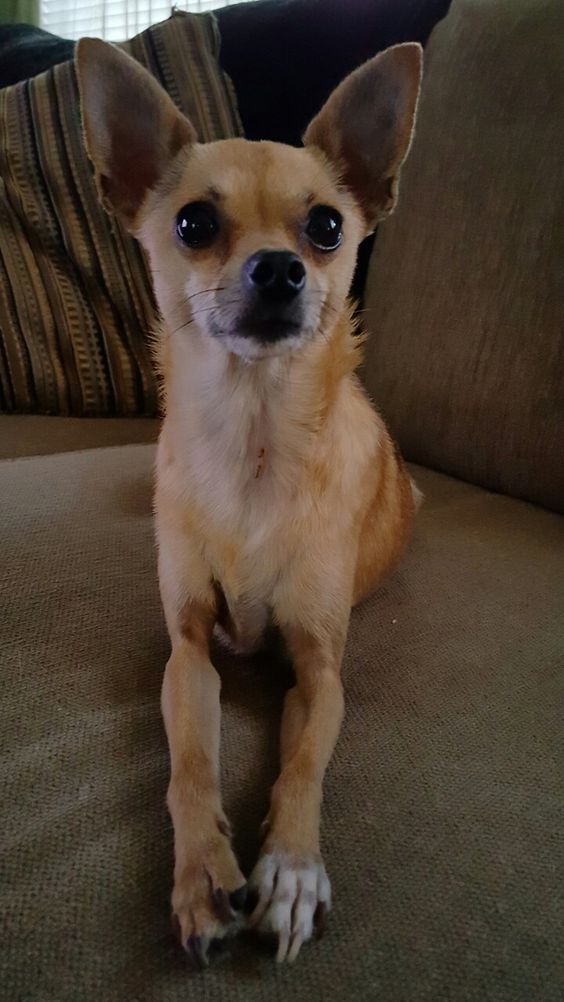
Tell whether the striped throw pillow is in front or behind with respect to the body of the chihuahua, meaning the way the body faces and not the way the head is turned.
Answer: behind

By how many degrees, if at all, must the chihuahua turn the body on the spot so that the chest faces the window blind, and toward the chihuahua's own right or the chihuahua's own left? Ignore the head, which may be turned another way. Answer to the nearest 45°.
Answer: approximately 180°

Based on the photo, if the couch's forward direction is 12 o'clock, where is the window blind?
The window blind is roughly at 4 o'clock from the couch.

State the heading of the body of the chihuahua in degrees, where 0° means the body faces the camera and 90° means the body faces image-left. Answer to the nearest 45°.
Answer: approximately 0°

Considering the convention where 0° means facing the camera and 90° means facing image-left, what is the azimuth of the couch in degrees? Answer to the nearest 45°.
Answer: approximately 45°
